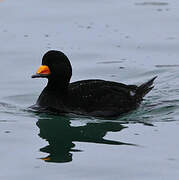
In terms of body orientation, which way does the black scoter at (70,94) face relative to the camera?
to the viewer's left
